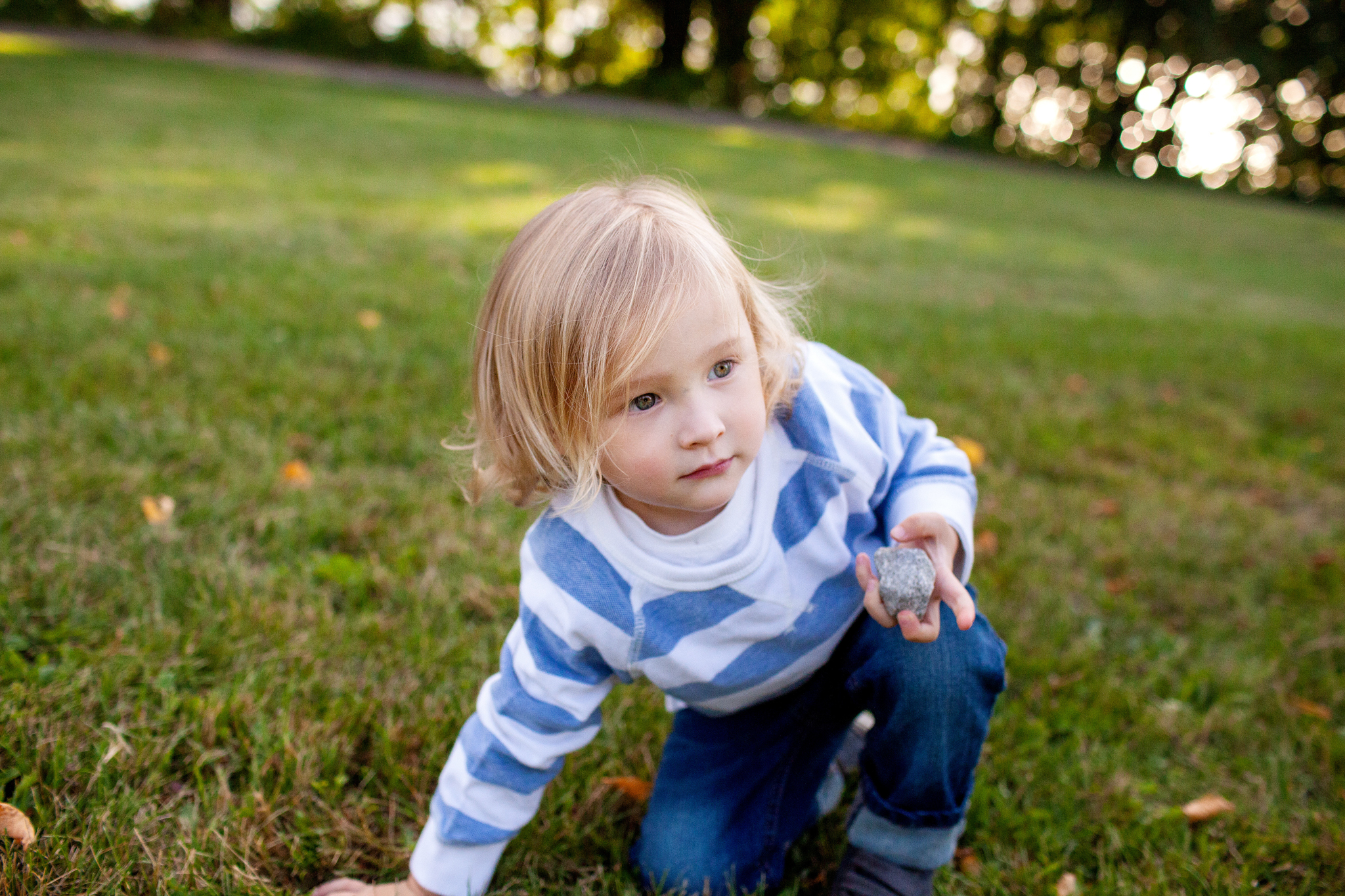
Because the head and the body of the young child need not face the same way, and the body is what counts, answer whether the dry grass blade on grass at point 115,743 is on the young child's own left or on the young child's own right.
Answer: on the young child's own right

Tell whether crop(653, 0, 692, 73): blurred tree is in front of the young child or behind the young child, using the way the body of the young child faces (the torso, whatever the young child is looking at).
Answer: behind

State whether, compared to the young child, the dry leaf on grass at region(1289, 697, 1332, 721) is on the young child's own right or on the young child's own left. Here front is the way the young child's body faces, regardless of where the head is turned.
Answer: on the young child's own left

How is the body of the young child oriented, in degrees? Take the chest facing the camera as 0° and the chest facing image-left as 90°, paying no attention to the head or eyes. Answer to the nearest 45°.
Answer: approximately 0°

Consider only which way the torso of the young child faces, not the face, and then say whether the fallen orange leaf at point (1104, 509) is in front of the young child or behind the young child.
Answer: behind

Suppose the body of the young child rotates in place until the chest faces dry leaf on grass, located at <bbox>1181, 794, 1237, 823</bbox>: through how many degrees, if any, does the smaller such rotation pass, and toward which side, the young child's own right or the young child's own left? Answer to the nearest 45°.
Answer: approximately 90° to the young child's own left
